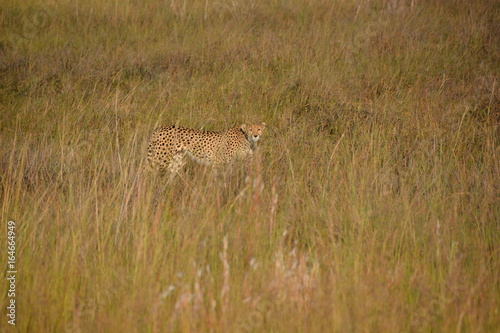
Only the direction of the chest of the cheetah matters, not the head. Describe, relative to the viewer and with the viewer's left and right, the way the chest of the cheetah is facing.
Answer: facing to the right of the viewer
